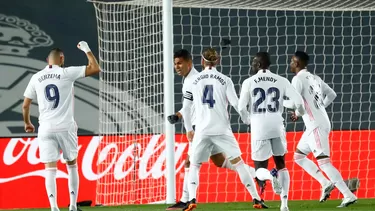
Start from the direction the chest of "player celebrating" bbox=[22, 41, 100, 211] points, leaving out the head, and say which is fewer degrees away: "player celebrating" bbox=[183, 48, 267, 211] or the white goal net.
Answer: the white goal net

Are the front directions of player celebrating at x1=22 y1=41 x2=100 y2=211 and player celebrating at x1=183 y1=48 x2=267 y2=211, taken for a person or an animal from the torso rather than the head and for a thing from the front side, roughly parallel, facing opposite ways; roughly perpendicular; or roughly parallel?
roughly parallel

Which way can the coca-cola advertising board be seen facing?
toward the camera

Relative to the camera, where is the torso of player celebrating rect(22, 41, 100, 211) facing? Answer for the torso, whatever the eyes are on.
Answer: away from the camera

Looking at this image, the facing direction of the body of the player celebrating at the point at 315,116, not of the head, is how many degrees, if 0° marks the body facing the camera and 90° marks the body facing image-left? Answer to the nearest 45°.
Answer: approximately 135°

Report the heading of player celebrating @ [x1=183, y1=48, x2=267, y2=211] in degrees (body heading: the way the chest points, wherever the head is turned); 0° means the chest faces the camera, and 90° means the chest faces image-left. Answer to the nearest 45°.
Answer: approximately 180°

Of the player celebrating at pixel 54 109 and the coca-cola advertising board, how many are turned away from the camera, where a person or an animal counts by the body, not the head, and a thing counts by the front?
1

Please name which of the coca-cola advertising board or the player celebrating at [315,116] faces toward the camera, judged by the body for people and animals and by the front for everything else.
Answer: the coca-cola advertising board

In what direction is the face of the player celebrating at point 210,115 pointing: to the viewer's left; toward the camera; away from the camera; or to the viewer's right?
away from the camera

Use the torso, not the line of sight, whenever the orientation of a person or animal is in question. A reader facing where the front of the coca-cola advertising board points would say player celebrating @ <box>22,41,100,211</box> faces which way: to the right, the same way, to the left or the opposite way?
the opposite way

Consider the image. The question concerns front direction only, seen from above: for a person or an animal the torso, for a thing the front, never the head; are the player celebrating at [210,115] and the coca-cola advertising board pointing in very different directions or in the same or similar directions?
very different directions

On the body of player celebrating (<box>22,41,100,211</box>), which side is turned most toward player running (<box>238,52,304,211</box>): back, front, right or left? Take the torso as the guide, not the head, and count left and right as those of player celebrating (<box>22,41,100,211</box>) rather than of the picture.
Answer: right
